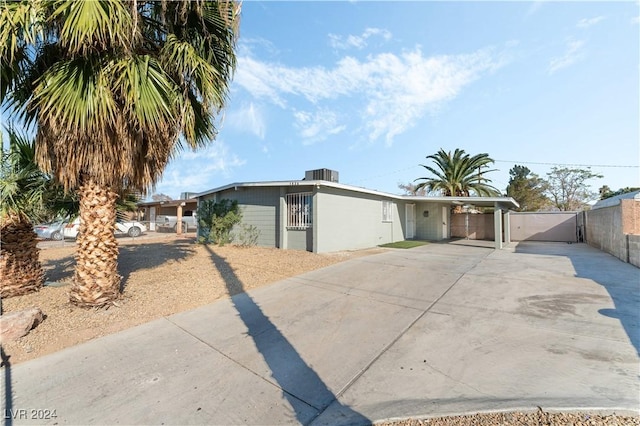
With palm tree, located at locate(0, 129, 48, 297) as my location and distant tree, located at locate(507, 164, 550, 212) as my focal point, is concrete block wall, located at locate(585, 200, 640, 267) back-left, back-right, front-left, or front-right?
front-right

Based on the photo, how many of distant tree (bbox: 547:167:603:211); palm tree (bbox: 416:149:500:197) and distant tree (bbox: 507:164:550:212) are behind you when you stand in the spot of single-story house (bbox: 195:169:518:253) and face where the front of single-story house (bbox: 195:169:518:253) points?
3

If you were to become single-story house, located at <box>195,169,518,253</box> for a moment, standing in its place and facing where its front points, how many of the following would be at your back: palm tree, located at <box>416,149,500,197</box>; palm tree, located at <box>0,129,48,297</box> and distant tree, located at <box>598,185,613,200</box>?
2

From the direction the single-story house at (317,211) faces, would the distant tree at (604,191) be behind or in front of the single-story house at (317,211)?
behind

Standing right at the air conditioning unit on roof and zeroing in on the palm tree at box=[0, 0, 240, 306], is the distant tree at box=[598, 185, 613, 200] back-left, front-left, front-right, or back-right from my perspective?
back-left

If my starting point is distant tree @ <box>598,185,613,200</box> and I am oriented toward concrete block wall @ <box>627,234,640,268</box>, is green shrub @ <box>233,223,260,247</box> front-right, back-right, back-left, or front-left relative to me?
front-right

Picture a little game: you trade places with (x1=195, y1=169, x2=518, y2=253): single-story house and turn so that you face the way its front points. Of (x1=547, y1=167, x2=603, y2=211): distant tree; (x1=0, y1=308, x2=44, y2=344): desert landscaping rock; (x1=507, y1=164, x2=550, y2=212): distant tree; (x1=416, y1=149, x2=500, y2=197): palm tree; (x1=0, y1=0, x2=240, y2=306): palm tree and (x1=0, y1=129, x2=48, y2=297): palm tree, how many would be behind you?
3

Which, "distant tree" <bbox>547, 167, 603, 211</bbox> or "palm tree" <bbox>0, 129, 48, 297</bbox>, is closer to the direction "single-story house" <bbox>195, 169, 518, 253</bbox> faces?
the palm tree
